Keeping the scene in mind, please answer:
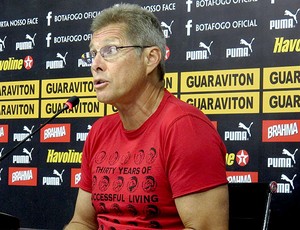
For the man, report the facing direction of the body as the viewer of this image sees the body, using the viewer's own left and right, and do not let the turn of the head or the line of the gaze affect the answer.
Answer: facing the viewer and to the left of the viewer
